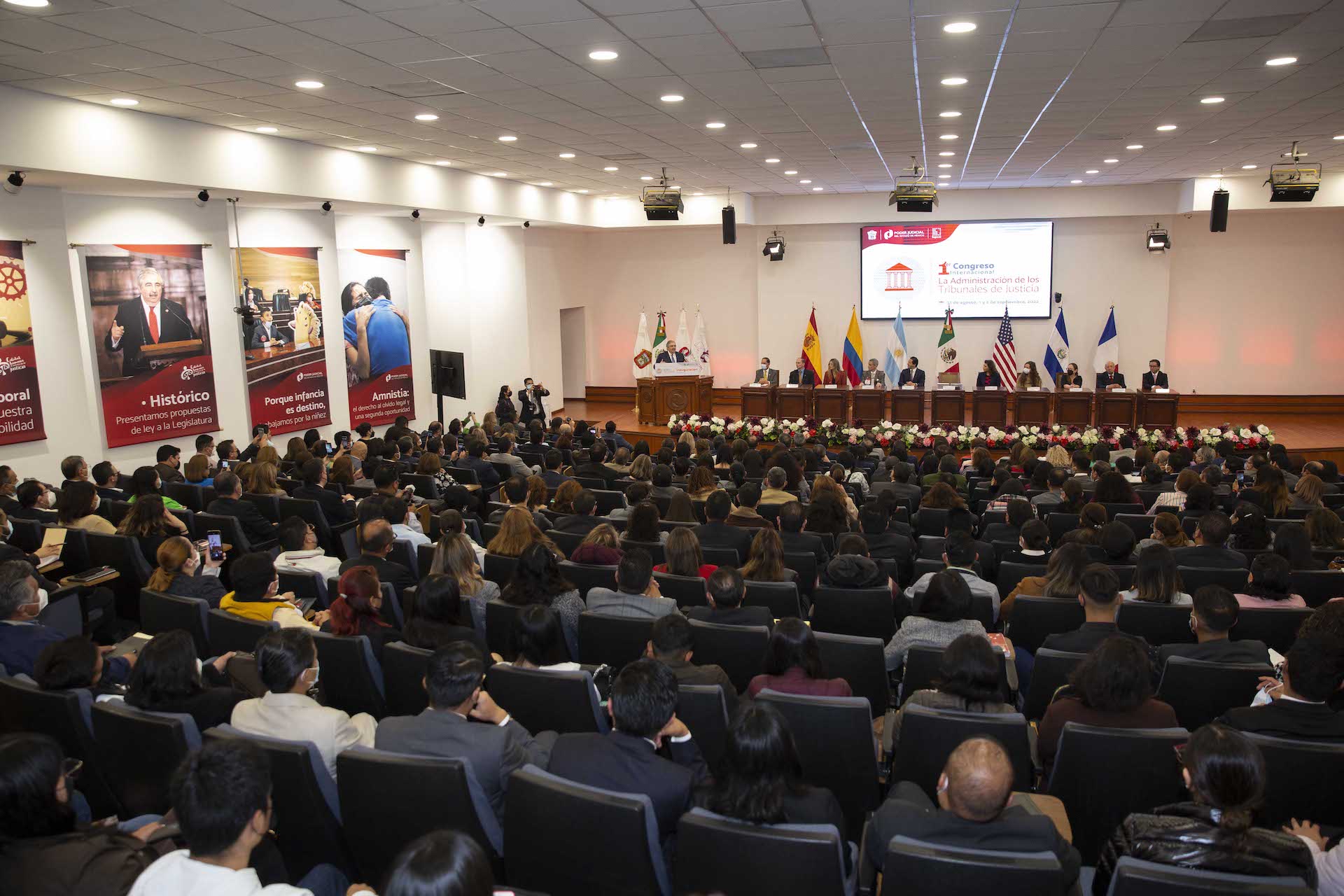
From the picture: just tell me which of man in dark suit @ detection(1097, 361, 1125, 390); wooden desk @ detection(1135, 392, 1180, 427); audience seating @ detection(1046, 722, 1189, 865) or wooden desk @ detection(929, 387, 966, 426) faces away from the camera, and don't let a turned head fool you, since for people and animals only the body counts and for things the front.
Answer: the audience seating

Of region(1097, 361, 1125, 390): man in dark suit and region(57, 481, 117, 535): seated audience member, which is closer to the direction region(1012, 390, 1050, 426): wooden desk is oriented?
the seated audience member

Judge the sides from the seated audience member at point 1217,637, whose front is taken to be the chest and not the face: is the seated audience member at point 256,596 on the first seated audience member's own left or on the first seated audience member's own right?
on the first seated audience member's own left

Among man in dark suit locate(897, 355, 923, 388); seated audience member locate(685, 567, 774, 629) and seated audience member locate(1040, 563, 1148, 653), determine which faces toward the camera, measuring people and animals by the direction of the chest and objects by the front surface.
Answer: the man in dark suit

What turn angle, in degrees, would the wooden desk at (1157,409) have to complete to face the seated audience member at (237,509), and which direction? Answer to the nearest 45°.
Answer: approximately 45° to its right

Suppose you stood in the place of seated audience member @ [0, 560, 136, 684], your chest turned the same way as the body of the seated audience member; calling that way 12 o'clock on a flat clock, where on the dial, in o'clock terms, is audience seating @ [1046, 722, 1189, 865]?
The audience seating is roughly at 3 o'clock from the seated audience member.

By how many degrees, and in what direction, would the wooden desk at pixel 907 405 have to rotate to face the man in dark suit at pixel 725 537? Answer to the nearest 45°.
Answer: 0° — it already faces them

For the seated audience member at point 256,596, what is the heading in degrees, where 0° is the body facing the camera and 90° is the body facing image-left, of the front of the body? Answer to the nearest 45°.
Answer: approximately 225°

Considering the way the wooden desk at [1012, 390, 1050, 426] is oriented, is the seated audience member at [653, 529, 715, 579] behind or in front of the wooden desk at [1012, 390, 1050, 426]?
in front

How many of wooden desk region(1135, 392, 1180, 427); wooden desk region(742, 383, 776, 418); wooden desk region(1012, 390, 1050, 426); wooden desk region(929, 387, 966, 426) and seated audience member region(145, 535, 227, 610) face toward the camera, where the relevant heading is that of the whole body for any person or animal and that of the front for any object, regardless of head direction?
4

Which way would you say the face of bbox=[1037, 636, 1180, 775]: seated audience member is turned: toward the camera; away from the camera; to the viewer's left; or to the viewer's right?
away from the camera

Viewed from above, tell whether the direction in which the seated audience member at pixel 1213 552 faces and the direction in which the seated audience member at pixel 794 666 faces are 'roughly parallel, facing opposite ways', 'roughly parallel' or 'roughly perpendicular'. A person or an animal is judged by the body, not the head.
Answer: roughly parallel

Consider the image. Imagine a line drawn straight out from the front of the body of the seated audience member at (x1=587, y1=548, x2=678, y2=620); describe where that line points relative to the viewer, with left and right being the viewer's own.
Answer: facing away from the viewer

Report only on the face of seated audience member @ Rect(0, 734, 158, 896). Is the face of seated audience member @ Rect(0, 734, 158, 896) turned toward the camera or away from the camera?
away from the camera

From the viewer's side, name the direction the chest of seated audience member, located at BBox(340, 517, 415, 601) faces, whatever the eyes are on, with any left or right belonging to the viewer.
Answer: facing away from the viewer and to the right of the viewer

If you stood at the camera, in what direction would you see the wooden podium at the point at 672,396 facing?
facing the viewer

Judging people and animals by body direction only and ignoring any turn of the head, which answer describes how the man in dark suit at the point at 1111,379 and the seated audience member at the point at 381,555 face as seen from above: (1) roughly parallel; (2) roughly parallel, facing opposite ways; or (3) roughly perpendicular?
roughly parallel, facing opposite ways

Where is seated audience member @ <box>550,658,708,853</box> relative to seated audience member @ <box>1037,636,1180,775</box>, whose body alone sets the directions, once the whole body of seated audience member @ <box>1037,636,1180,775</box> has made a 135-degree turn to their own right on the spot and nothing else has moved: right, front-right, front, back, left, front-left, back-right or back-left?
right

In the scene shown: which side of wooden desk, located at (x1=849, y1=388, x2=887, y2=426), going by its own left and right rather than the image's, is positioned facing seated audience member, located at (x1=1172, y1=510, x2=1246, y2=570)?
front

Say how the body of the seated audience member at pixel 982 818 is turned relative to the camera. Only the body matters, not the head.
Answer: away from the camera

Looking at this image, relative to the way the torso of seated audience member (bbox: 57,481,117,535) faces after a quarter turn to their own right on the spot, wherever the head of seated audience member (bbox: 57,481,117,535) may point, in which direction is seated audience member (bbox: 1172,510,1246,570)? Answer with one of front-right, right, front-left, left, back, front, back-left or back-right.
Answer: front

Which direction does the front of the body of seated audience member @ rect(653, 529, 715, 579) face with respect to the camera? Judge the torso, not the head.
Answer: away from the camera

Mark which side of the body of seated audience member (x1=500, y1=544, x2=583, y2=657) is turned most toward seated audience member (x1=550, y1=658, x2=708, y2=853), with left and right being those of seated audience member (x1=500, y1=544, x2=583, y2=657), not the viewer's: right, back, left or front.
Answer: back
